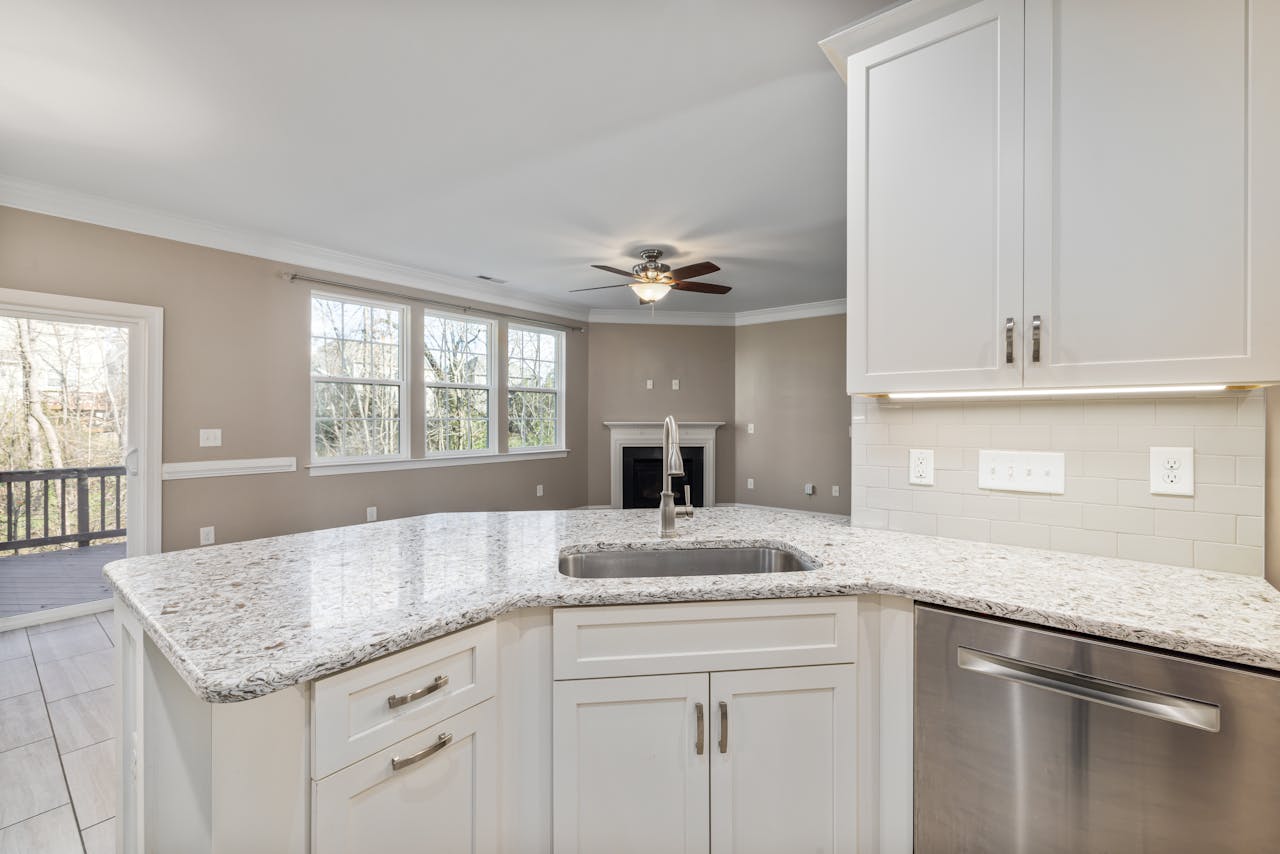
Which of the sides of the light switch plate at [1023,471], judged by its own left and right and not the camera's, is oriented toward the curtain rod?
right

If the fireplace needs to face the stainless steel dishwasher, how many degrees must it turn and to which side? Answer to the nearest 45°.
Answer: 0° — it already faces it

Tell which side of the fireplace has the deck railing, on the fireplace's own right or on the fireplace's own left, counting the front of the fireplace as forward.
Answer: on the fireplace's own right

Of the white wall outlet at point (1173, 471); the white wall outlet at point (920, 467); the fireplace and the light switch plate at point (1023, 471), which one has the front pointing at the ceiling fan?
the fireplace

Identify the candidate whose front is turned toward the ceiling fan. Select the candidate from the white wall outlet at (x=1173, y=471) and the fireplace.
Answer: the fireplace

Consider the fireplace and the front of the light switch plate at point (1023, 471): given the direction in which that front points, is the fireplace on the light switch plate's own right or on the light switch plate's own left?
on the light switch plate's own right

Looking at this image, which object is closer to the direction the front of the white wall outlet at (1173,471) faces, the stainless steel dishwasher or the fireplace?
the stainless steel dishwasher

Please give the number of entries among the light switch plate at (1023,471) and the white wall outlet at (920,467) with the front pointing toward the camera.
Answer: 2

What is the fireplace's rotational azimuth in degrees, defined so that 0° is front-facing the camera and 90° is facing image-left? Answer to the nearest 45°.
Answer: approximately 0°

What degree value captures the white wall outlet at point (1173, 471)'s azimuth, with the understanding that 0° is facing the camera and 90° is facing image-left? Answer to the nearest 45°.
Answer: approximately 0°
